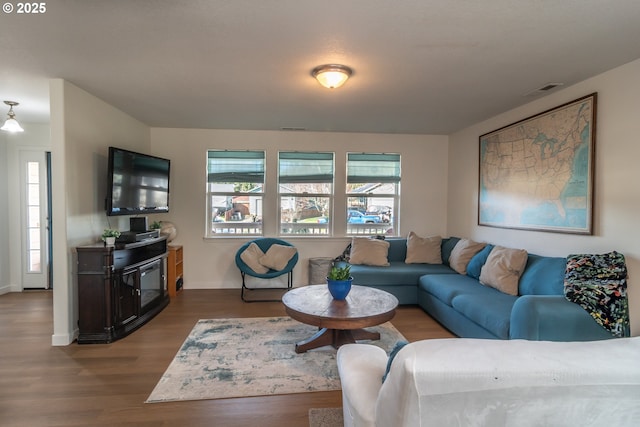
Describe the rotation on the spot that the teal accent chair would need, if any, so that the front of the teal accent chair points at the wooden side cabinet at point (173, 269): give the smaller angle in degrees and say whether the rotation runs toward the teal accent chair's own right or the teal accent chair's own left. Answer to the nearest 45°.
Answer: approximately 90° to the teal accent chair's own right

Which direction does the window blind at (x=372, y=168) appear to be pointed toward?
toward the camera

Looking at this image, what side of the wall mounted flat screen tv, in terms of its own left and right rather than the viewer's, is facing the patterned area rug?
front

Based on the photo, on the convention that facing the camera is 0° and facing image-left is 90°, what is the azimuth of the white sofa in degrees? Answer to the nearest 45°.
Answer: approximately 180°

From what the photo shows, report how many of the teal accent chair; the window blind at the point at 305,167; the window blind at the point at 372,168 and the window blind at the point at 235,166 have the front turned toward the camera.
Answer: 4

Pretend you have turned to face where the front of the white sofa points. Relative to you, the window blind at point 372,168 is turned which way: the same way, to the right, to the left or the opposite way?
the opposite way

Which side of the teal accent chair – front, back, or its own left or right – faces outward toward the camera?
front

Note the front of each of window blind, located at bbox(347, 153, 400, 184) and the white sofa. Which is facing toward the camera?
the window blind

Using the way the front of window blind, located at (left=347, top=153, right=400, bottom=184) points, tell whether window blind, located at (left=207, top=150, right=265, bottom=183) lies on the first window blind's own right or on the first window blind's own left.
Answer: on the first window blind's own right

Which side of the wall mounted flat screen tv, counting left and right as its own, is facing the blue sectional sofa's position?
front

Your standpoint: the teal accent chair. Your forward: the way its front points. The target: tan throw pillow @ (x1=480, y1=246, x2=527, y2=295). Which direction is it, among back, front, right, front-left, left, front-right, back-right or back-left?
front-left

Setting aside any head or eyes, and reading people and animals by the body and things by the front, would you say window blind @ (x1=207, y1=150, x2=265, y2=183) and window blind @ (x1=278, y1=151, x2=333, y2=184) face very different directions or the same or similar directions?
same or similar directions

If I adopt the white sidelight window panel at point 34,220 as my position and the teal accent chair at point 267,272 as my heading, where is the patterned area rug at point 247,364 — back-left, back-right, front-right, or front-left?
front-right

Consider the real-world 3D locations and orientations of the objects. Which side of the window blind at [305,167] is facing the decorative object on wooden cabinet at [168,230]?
right

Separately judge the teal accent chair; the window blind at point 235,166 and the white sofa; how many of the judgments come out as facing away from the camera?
1

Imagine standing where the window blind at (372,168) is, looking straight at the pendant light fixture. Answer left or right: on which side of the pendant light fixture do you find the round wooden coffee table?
left

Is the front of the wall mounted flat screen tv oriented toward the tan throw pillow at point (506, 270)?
yes
